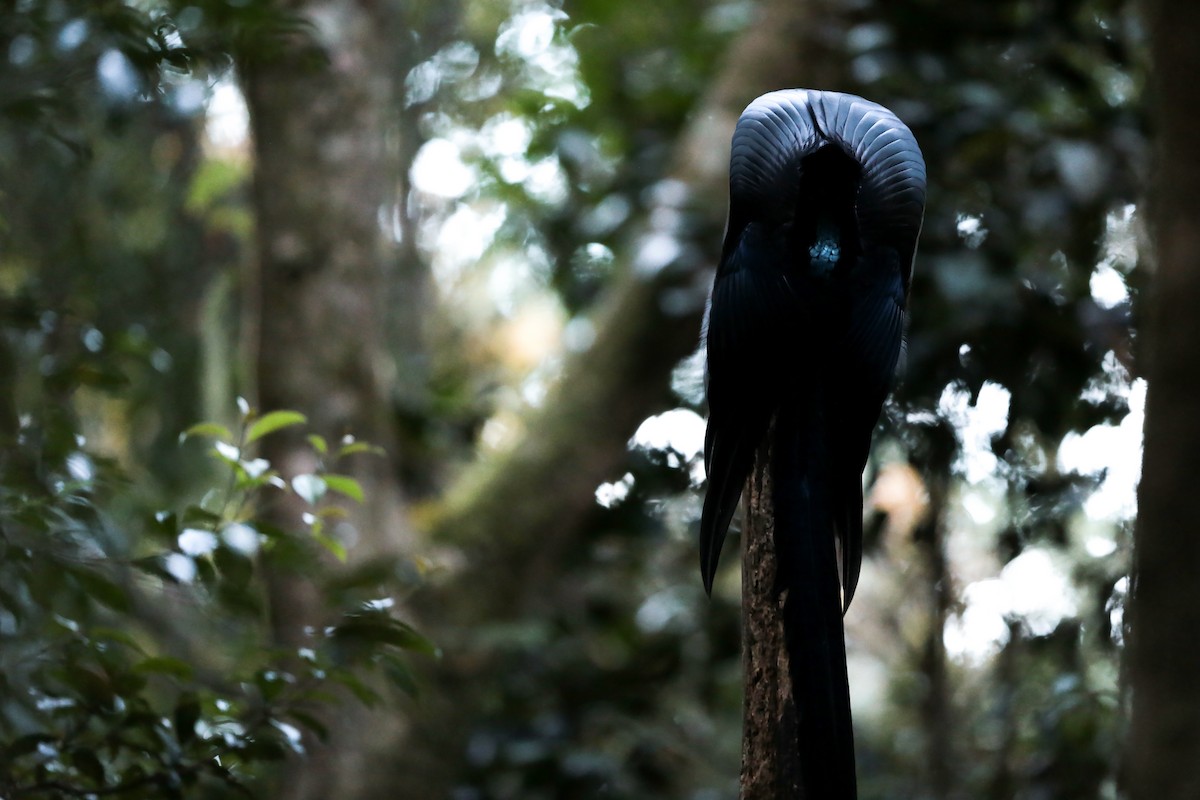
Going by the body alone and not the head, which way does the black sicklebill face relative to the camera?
away from the camera

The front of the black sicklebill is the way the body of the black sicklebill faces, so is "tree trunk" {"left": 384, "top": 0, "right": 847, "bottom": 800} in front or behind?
in front

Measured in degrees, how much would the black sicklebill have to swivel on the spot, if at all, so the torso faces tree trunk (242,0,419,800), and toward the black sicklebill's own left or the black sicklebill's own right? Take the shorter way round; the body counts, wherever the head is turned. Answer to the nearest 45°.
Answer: approximately 45° to the black sicklebill's own left
